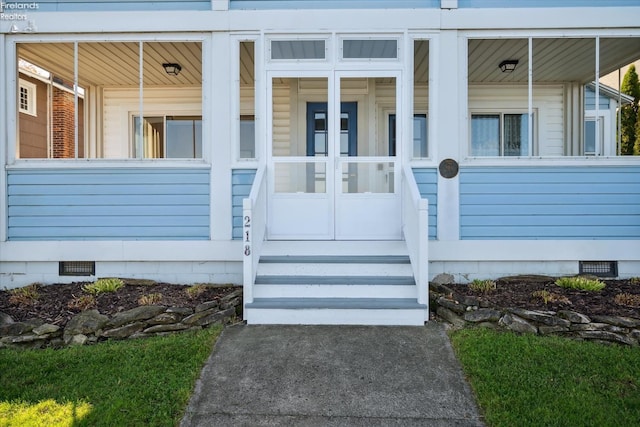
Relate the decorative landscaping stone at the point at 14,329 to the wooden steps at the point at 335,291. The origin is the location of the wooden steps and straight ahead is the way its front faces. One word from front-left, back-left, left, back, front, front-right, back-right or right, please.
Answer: right

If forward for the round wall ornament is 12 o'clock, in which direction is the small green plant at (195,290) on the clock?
The small green plant is roughly at 2 o'clock from the round wall ornament.

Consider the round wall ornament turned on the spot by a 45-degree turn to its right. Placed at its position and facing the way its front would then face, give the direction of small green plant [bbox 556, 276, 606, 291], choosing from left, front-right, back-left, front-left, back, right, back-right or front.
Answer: back-left

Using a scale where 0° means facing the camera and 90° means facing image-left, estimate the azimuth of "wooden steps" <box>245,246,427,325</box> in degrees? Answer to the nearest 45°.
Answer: approximately 0°

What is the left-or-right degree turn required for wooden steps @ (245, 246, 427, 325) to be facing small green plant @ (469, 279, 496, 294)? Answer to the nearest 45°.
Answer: approximately 90° to its left

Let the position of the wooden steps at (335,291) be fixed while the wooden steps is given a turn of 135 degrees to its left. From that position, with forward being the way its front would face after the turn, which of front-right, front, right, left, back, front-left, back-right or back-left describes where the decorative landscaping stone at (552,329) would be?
front-right

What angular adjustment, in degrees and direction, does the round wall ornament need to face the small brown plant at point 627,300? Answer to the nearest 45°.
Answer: approximately 90° to its left

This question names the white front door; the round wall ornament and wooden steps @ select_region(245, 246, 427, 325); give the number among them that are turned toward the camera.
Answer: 3

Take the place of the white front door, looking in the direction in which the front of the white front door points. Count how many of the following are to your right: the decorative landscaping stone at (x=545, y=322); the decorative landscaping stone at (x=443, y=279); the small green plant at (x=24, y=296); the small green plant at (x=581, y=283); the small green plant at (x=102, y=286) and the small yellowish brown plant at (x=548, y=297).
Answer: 2

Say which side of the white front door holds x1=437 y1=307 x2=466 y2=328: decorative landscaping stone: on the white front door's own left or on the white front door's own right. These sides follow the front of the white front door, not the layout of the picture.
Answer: on the white front door's own left

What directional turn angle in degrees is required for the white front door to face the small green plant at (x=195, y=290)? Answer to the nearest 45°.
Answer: approximately 90° to its right

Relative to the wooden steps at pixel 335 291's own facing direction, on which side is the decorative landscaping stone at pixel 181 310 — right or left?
on its right

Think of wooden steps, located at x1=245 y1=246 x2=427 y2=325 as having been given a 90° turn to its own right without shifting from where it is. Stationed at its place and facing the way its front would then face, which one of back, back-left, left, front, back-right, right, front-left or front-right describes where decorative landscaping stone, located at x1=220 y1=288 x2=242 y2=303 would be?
front

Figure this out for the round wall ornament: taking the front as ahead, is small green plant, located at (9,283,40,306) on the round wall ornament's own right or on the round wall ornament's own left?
on the round wall ornament's own right
